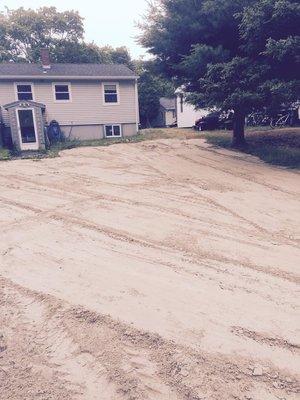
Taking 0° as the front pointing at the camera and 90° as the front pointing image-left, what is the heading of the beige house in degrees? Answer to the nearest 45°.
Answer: approximately 0°

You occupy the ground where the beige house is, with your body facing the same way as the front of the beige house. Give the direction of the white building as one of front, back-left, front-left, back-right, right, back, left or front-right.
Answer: back-left

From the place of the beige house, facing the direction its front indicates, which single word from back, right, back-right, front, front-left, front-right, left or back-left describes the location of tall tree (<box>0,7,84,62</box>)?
back
